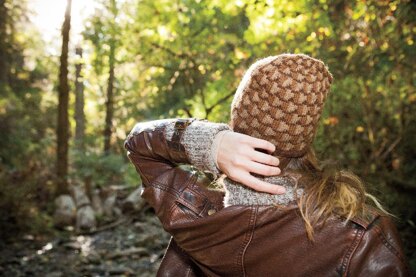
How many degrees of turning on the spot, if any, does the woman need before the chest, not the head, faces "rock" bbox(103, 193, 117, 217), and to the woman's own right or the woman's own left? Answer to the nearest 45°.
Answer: approximately 45° to the woman's own left

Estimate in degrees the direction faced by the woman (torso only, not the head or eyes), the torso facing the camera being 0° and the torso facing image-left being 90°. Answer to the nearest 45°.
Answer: approximately 180°

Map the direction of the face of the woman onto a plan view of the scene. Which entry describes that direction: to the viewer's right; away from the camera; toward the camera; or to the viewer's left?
away from the camera

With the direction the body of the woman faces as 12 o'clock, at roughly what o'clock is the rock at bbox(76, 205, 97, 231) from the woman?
The rock is roughly at 11 o'clock from the woman.

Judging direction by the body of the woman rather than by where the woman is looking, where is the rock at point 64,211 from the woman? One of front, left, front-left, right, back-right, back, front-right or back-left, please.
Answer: front-left

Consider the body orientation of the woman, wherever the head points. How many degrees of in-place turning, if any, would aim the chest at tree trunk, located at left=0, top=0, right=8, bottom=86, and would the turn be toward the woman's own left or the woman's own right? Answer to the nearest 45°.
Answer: approximately 45° to the woman's own left

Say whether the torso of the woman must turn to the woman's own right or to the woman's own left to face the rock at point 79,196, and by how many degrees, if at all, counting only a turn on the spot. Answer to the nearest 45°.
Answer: approximately 45° to the woman's own left

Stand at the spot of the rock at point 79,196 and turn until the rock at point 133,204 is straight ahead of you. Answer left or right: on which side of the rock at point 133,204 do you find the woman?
right
